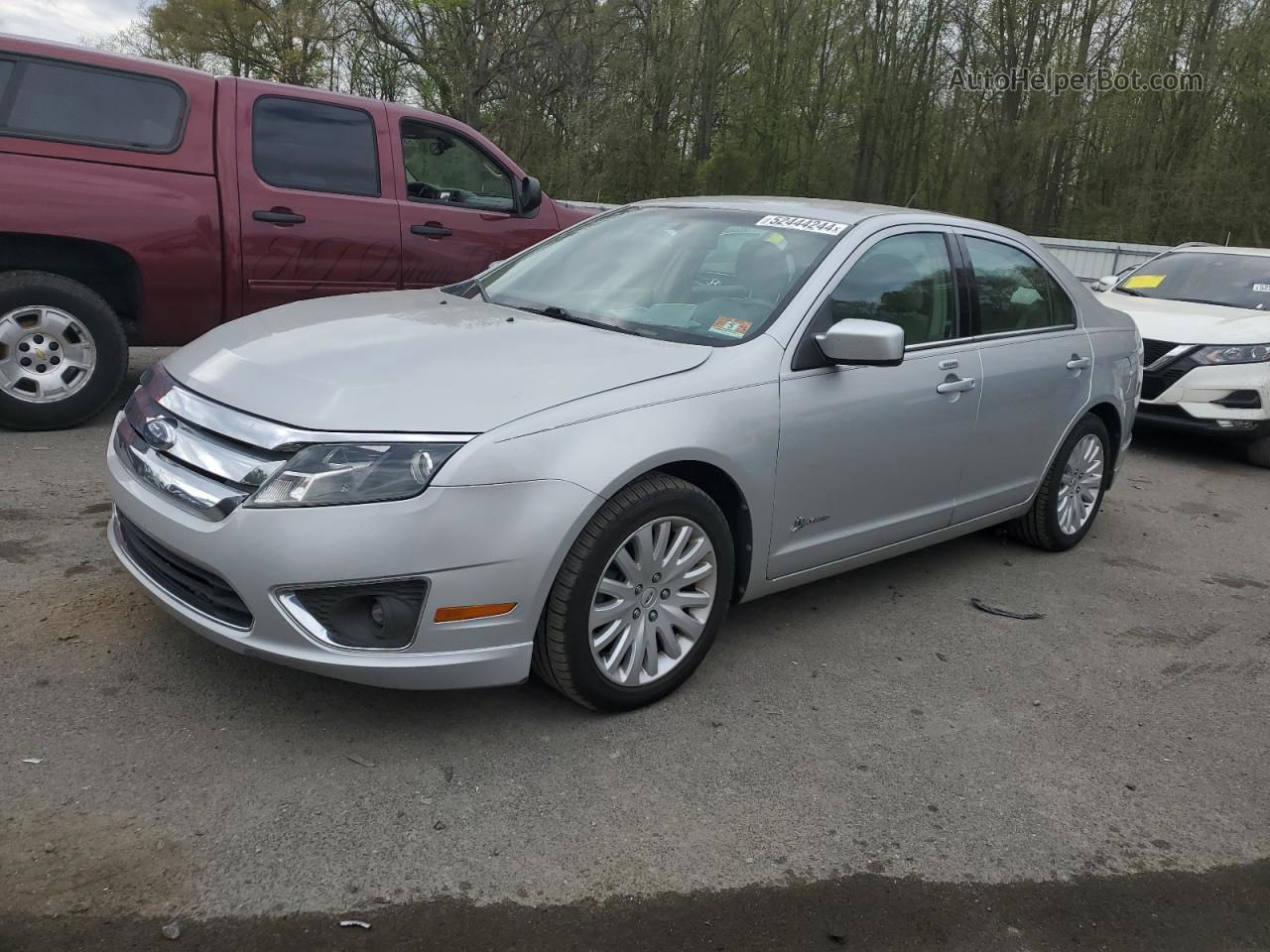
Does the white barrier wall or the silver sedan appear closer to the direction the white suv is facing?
the silver sedan

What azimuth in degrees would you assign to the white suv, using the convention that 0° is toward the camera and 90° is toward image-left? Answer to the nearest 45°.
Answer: approximately 45°

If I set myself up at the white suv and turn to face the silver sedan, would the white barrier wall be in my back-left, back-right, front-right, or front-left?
back-right

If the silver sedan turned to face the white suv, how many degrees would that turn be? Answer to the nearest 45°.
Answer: approximately 180°

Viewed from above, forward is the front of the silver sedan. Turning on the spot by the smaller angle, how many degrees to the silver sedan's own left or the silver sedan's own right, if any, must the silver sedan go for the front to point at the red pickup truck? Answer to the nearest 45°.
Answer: approximately 90° to the silver sedan's own right

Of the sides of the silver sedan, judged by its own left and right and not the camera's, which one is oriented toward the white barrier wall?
back

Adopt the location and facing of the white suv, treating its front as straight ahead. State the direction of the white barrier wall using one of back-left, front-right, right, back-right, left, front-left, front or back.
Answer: back-right

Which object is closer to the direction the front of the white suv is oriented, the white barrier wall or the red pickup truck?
the red pickup truck
